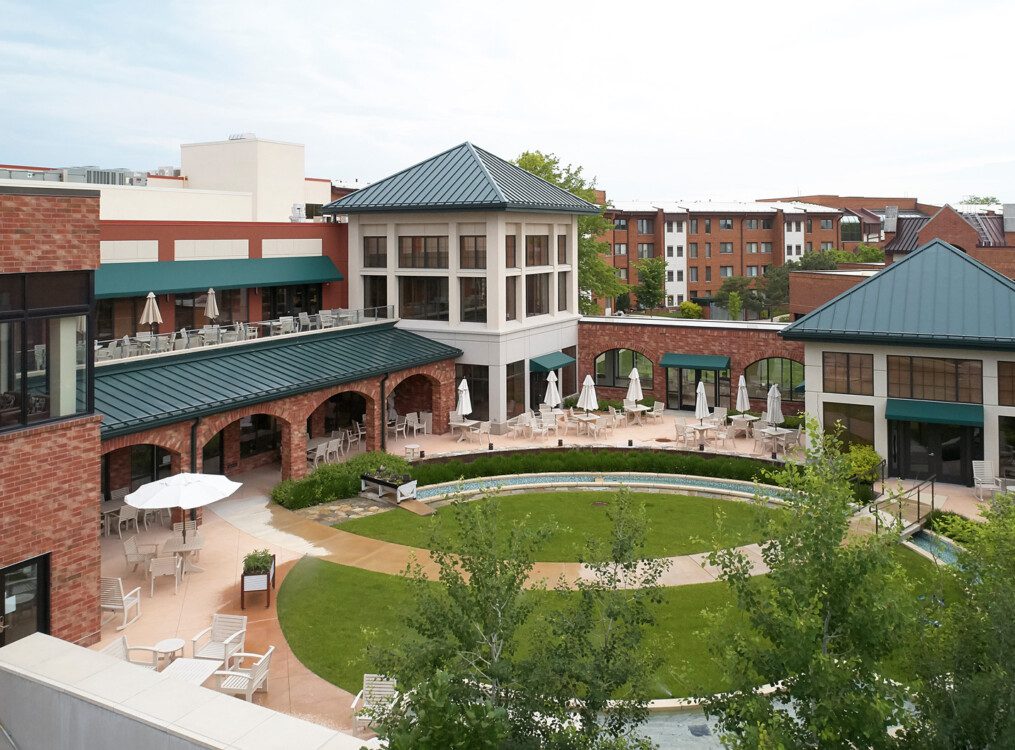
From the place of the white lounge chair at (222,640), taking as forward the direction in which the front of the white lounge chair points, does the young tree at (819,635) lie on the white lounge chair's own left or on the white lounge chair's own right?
on the white lounge chair's own left

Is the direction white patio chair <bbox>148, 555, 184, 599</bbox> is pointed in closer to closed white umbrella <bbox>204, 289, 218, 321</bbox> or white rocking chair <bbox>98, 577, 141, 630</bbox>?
the closed white umbrella

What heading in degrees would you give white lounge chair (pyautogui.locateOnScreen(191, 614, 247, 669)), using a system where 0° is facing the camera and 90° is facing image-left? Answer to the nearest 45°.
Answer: approximately 45°

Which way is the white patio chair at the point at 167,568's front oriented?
away from the camera
